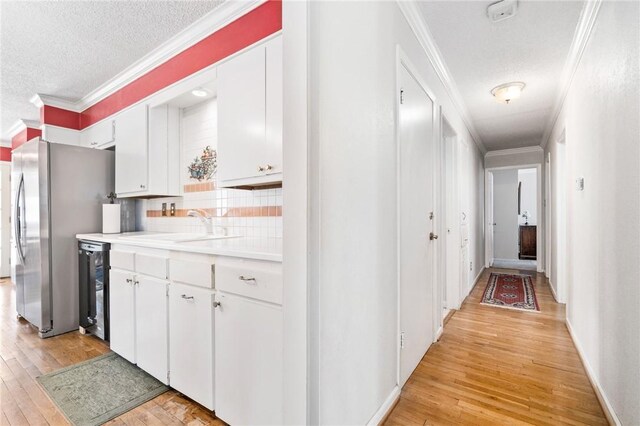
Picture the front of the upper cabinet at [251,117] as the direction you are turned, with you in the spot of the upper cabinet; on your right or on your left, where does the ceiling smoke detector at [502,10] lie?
on your left

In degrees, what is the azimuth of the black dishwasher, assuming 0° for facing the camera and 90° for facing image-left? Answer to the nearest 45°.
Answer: approximately 45°

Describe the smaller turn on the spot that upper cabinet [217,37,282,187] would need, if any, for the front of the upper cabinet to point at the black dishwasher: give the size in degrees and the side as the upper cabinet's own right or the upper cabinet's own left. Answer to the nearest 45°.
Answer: approximately 90° to the upper cabinet's own right

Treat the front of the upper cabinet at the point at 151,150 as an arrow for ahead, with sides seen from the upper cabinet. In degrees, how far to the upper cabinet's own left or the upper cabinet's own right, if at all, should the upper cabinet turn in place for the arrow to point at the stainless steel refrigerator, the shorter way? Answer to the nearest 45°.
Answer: approximately 90° to the upper cabinet's own right

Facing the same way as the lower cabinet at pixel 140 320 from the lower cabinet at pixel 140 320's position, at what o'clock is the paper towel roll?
The paper towel roll is roughly at 4 o'clock from the lower cabinet.

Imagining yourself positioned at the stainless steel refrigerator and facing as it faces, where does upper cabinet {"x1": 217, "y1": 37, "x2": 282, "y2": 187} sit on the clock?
The upper cabinet is roughly at 8 o'clock from the stainless steel refrigerator.
